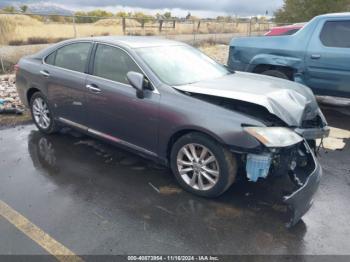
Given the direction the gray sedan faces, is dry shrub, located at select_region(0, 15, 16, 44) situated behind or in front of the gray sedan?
behind

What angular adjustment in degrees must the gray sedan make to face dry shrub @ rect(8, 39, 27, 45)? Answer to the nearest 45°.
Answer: approximately 180°

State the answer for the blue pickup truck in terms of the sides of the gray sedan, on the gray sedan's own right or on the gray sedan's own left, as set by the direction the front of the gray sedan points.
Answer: on the gray sedan's own left

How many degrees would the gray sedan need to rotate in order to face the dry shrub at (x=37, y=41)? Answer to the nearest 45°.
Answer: approximately 180°

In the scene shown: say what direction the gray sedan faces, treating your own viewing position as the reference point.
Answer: facing the viewer and to the right of the viewer

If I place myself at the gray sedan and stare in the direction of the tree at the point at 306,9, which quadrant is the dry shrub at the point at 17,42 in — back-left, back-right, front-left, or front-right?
front-left

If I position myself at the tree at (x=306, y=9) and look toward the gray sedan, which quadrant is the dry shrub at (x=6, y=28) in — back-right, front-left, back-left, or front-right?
front-right
